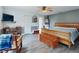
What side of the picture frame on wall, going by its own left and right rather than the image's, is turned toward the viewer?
front

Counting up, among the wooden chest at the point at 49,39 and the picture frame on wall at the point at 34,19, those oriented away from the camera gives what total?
0

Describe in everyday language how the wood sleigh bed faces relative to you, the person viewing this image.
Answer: facing the viewer and to the left of the viewer

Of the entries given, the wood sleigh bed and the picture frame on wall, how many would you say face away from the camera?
0
